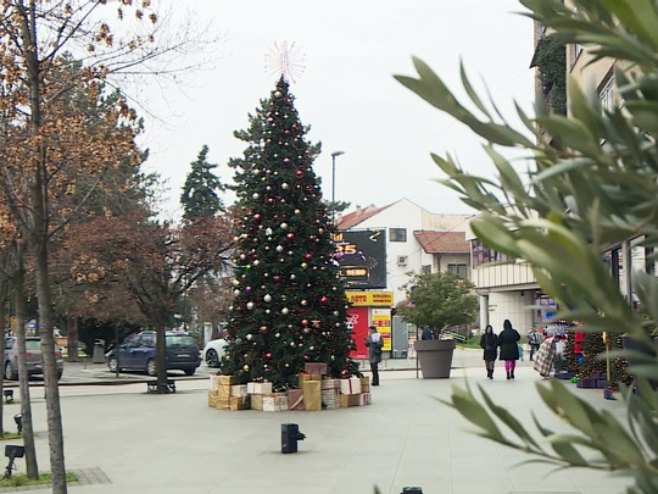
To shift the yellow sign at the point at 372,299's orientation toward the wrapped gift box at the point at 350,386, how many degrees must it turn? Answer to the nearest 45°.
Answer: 0° — it already faces it

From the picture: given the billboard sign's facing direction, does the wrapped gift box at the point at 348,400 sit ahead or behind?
ahead

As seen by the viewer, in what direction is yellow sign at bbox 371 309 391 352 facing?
toward the camera

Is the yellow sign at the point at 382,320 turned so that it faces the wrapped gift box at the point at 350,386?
yes

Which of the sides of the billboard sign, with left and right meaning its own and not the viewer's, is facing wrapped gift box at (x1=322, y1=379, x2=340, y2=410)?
front

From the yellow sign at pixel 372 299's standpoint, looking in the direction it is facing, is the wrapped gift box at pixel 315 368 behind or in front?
in front

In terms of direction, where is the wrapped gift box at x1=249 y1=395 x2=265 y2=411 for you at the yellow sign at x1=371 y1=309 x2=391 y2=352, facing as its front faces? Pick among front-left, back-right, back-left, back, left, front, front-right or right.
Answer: front

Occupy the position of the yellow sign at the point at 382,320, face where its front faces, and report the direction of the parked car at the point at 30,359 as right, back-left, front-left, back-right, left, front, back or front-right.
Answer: front-right

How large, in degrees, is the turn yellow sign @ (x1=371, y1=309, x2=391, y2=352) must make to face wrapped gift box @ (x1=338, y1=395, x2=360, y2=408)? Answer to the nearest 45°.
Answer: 0° — it already faces it

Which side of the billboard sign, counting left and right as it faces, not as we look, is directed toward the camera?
front

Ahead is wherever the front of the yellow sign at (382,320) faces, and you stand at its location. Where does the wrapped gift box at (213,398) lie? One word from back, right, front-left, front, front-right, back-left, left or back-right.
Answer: front
